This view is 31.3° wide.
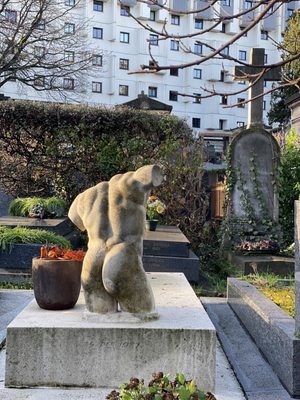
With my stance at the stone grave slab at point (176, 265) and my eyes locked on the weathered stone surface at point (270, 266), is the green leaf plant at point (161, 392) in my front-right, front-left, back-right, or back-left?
back-right

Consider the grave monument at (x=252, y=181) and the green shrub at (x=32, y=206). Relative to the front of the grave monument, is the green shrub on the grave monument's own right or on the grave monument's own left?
on the grave monument's own right

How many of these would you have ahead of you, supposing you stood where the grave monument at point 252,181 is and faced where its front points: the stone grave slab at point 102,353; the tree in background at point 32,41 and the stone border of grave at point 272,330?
2

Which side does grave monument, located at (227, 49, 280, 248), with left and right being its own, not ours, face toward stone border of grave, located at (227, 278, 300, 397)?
front

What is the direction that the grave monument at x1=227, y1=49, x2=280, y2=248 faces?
toward the camera

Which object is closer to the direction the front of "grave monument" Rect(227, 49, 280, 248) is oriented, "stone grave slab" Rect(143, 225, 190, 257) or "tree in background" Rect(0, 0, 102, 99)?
the stone grave slab

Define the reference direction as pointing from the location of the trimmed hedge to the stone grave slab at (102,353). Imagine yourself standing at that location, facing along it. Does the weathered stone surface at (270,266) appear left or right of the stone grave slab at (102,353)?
left

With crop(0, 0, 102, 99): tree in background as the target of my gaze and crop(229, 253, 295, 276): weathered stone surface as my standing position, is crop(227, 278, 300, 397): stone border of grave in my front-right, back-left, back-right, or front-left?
back-left

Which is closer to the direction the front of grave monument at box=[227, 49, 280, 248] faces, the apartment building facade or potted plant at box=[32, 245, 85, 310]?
the potted plant

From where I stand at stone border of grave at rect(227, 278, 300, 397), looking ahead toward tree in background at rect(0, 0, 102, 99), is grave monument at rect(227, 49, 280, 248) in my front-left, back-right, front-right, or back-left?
front-right

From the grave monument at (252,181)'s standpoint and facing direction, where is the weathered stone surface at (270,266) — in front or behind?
in front

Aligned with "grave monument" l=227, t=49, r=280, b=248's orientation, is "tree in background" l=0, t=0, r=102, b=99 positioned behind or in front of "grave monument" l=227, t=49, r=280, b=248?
behind

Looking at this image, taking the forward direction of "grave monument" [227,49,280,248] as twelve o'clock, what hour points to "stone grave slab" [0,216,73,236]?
The stone grave slab is roughly at 2 o'clock from the grave monument.

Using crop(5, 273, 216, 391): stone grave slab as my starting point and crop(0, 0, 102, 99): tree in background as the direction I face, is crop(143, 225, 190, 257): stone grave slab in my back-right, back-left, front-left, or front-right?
front-right

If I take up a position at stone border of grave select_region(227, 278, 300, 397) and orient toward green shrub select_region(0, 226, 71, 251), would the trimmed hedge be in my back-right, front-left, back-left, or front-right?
front-right

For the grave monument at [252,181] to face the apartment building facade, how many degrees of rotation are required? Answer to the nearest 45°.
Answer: approximately 180°

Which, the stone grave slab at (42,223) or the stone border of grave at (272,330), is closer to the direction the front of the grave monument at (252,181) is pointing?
the stone border of grave

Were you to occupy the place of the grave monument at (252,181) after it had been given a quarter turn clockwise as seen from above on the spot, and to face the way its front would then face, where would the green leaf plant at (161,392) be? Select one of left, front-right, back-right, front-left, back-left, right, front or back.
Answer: left

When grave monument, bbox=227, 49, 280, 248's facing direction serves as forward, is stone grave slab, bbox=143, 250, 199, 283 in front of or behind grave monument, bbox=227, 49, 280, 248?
in front
